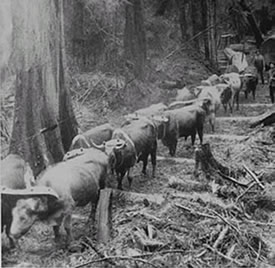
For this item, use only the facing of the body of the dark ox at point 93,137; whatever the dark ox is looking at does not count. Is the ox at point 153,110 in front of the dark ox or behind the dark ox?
behind

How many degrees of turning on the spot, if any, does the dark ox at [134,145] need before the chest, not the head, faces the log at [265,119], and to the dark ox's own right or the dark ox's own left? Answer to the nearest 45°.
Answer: approximately 180°

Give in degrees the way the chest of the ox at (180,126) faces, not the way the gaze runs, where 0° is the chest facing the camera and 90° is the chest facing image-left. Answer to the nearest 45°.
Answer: approximately 45°

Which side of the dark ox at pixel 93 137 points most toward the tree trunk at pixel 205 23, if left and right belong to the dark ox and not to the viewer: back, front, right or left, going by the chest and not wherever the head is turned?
back

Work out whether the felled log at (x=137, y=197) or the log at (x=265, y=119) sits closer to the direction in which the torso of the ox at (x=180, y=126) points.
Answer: the felled log

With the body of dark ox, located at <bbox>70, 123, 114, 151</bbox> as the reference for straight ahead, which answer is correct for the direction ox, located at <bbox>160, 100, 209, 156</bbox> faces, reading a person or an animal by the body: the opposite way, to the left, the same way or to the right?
the same way

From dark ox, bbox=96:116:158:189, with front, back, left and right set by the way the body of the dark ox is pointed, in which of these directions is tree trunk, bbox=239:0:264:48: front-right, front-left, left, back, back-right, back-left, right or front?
back

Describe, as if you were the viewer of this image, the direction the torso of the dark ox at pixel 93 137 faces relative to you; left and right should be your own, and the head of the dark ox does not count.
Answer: facing the viewer and to the left of the viewer

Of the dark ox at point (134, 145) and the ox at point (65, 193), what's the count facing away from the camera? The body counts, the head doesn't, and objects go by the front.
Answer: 0

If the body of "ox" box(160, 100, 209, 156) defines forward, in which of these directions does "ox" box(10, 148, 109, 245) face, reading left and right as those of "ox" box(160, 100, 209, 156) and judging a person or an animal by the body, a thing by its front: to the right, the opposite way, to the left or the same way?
the same way

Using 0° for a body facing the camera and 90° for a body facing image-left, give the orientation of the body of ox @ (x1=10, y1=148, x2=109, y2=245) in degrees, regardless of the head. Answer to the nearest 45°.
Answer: approximately 45°

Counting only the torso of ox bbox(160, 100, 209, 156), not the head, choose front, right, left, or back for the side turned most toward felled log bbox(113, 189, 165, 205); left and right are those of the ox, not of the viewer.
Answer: front

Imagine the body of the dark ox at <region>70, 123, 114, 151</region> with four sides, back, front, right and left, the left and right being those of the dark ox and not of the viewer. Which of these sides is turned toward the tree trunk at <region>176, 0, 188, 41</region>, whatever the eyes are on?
back

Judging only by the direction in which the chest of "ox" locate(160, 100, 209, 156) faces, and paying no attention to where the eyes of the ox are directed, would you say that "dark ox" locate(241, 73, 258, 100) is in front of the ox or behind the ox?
behind

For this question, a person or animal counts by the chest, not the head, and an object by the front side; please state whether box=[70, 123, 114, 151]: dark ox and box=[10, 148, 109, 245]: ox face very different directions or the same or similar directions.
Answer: same or similar directions
